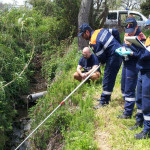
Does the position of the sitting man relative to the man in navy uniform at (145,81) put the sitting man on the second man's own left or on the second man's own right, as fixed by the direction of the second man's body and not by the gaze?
on the second man's own right

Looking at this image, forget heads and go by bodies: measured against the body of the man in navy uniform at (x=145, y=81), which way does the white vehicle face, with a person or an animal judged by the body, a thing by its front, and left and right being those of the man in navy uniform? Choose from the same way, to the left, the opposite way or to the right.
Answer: the opposite way

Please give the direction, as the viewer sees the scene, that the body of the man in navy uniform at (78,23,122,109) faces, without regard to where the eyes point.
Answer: to the viewer's left

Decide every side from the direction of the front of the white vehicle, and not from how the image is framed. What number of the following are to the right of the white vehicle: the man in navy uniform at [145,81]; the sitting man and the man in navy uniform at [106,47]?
3

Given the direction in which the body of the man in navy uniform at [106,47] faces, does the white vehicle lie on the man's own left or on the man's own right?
on the man's own right

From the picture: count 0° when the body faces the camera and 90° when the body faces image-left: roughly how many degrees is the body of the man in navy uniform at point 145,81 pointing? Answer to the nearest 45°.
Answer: approximately 90°

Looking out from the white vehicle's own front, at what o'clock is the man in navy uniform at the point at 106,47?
The man in navy uniform is roughly at 3 o'clock from the white vehicle.

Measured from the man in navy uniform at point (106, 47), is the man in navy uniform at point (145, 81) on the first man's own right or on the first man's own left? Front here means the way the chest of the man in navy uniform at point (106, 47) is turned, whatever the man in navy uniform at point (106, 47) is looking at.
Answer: on the first man's own left

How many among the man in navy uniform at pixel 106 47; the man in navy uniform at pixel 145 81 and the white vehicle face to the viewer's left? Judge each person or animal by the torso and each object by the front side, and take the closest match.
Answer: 2

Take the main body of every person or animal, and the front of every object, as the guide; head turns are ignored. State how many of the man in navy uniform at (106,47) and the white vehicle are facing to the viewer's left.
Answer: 1

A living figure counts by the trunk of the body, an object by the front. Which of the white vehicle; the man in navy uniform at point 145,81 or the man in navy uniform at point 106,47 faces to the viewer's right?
the white vehicle

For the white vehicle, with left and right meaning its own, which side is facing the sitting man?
right
